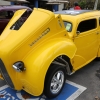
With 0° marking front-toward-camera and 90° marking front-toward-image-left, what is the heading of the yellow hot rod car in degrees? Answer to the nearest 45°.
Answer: approximately 45°
